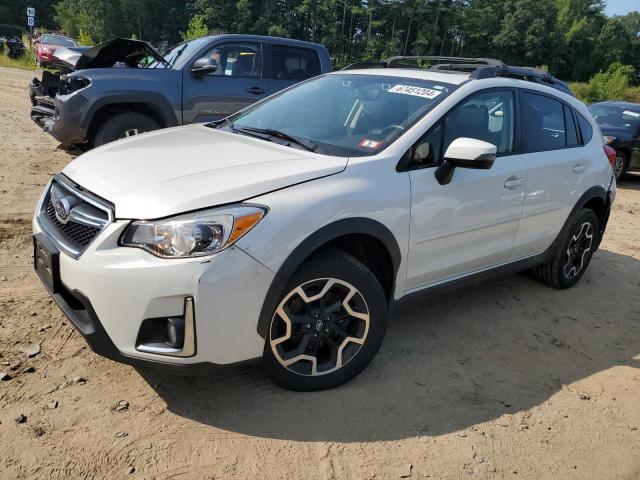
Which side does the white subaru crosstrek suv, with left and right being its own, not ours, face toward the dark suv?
back

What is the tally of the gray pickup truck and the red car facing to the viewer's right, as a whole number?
0

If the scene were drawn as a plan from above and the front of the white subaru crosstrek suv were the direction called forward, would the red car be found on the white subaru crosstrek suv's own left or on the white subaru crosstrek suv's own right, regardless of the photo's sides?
on the white subaru crosstrek suv's own right

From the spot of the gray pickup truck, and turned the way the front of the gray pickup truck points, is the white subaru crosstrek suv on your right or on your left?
on your left

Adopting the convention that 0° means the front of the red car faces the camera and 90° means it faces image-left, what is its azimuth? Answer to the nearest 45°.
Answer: approximately 45°

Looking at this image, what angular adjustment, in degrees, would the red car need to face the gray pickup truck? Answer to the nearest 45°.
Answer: approximately 45° to its left

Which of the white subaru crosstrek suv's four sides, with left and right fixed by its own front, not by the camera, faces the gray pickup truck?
right

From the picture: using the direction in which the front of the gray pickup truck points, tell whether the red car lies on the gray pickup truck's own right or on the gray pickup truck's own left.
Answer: on the gray pickup truck's own right

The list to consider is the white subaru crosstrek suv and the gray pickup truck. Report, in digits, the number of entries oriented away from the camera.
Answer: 0

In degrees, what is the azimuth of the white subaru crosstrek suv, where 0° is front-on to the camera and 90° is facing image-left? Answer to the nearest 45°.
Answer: approximately 45°

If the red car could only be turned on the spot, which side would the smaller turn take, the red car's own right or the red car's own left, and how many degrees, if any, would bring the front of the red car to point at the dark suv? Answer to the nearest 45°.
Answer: approximately 90° to the red car's own left

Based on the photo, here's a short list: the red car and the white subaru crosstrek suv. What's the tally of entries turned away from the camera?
0

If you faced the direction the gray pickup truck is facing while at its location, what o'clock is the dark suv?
The dark suv is roughly at 7 o'clock from the gray pickup truck.
